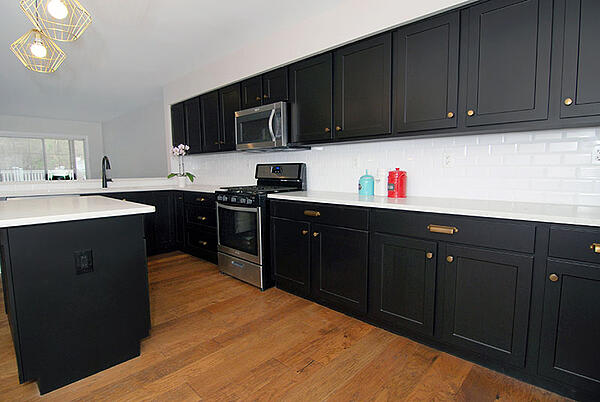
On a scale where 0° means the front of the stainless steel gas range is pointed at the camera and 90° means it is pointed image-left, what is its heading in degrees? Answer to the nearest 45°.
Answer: approximately 45°

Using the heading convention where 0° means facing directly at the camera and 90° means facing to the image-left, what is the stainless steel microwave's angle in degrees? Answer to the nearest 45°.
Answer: approximately 45°

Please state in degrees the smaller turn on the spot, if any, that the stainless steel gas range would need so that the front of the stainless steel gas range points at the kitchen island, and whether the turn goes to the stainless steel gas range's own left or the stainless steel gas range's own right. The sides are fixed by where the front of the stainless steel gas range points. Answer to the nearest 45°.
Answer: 0° — it already faces it
